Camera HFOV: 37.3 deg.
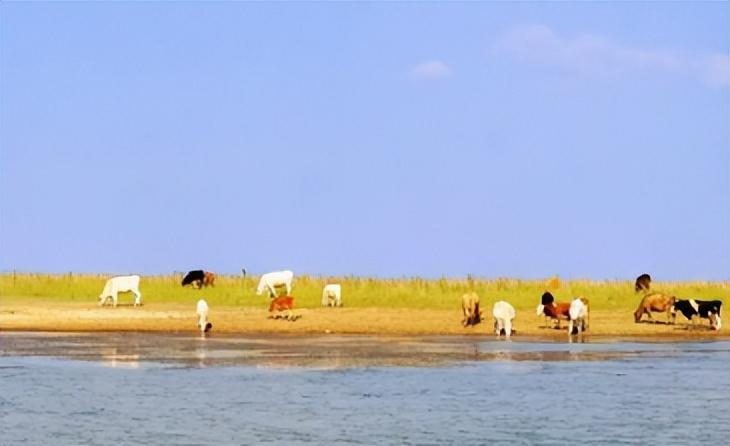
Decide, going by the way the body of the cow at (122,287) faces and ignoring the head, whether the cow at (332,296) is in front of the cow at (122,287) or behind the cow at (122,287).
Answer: behind

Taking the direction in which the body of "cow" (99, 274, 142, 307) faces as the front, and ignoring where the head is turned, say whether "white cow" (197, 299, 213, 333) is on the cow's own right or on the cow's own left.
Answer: on the cow's own left

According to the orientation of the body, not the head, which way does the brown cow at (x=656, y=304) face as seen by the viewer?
to the viewer's left

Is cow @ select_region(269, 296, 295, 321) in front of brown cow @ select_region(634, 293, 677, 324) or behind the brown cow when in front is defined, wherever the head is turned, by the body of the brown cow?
in front

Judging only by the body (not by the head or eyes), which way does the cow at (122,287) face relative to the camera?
to the viewer's left

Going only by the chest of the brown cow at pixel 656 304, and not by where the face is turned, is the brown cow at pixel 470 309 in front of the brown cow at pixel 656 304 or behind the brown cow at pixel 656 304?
in front

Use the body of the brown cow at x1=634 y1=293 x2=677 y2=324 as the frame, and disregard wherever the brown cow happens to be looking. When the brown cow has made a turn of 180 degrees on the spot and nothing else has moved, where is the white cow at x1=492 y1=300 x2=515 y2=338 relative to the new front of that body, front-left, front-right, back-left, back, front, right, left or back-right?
back-right

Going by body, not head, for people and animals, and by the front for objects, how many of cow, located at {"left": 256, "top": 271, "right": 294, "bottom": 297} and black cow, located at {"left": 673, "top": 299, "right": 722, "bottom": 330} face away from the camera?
0

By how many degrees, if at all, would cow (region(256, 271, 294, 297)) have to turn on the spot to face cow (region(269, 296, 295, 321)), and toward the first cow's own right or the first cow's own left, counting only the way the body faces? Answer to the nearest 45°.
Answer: approximately 90° to the first cow's own left

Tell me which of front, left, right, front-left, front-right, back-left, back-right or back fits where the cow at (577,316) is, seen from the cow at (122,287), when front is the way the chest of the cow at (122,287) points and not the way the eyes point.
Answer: back-left
